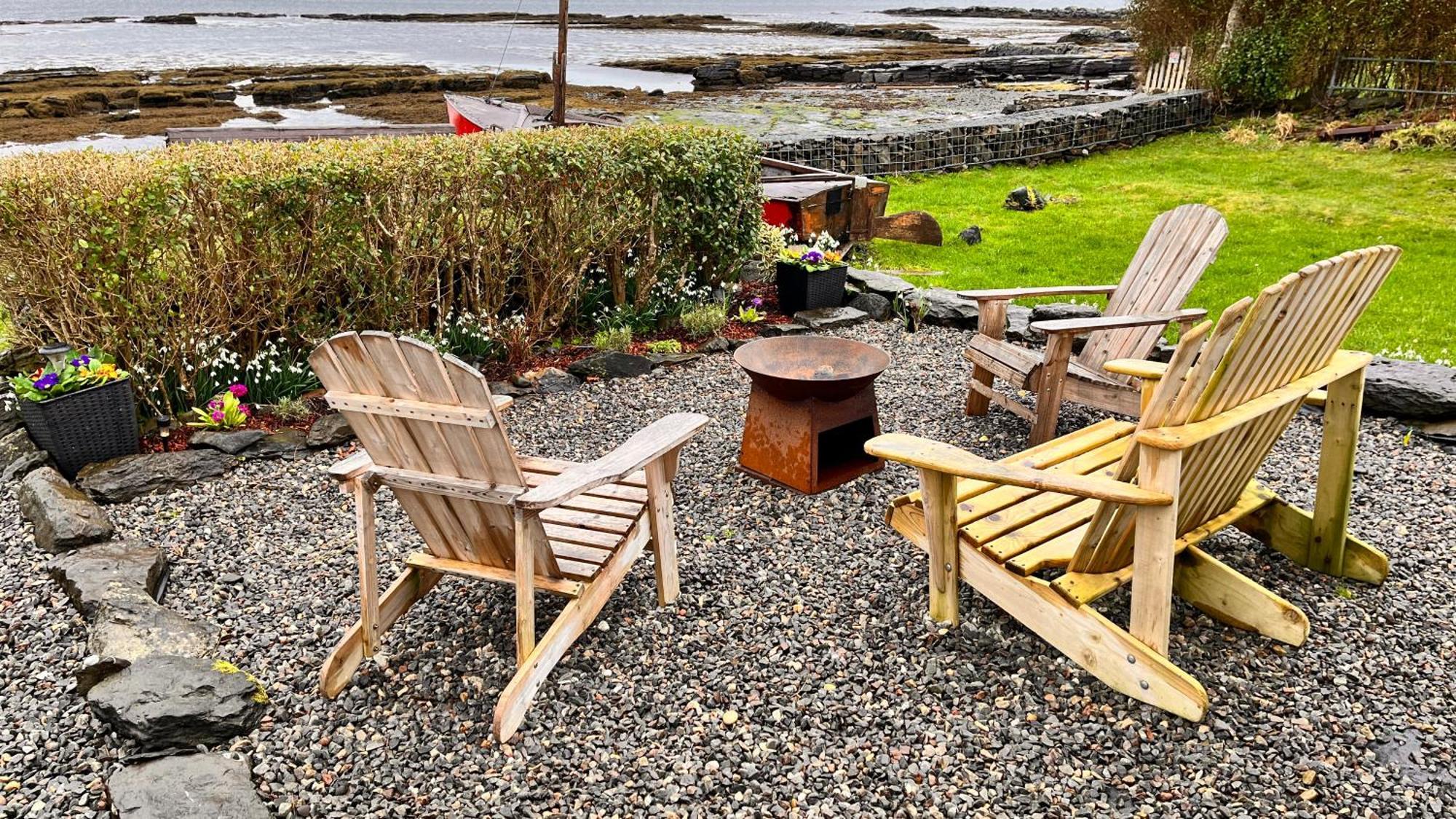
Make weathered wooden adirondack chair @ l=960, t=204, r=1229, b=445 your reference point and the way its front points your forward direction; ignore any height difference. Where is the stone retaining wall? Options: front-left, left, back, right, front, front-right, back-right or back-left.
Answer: back-right

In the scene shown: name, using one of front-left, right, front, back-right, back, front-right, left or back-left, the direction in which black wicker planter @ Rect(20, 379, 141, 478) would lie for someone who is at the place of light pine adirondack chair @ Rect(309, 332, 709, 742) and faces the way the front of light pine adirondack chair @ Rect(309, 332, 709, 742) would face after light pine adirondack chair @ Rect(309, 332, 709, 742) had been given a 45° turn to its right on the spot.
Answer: back-left

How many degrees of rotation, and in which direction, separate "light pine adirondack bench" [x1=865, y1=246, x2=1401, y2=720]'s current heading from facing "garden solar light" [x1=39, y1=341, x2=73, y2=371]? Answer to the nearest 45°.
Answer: approximately 45° to its left

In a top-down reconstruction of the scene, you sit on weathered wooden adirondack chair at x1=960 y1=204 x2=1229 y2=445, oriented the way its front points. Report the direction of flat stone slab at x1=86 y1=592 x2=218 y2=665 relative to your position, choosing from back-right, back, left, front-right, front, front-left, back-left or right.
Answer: front

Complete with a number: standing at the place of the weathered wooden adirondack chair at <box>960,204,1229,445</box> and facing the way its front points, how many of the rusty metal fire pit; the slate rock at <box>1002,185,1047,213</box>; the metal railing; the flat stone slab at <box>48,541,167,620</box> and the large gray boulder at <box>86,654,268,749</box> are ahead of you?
3

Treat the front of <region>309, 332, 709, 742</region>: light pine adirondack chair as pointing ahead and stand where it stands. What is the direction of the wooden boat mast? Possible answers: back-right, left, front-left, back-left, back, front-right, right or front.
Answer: front-left

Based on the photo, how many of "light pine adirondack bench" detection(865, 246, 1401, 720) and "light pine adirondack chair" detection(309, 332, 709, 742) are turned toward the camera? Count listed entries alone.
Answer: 0

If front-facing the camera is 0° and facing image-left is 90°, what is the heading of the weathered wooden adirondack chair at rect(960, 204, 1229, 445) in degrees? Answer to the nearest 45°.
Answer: approximately 45°

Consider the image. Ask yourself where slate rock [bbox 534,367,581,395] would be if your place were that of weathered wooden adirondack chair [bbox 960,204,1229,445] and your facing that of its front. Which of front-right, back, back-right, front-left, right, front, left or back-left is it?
front-right

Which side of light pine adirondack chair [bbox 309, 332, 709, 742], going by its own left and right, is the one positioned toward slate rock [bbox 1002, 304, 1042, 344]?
front

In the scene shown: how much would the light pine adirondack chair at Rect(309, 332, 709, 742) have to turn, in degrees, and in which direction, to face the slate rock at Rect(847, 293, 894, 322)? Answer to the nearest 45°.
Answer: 0° — it already faces it

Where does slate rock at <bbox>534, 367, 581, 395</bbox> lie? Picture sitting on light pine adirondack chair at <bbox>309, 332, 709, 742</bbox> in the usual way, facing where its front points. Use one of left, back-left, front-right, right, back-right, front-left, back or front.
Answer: front-left

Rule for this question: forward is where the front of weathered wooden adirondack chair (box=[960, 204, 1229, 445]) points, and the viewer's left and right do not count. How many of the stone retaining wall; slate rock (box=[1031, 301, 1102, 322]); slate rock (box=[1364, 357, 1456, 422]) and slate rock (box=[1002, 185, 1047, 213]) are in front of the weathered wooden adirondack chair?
0

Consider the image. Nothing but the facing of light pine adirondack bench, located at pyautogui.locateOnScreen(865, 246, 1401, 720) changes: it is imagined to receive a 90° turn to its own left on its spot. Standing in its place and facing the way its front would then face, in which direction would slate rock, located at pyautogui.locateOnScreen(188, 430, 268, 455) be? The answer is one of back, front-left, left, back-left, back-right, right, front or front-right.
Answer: front-right

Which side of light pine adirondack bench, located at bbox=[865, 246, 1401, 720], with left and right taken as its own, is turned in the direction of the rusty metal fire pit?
front

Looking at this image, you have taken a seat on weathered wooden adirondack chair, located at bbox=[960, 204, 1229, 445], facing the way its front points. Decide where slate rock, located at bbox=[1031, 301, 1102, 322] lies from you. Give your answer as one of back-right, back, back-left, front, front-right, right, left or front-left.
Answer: back-right

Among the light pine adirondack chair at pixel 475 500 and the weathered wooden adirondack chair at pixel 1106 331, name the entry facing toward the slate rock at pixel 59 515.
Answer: the weathered wooden adirondack chair

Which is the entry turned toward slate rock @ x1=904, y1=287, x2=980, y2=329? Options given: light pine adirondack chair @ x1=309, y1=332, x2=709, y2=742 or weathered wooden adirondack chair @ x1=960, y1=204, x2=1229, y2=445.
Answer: the light pine adirondack chair

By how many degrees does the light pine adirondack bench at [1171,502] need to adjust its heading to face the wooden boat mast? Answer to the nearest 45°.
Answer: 0° — it already faces it

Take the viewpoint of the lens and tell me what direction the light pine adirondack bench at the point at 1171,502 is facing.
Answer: facing away from the viewer and to the left of the viewer

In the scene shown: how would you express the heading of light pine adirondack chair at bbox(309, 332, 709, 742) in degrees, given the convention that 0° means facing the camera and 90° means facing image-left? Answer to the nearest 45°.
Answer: approximately 225°

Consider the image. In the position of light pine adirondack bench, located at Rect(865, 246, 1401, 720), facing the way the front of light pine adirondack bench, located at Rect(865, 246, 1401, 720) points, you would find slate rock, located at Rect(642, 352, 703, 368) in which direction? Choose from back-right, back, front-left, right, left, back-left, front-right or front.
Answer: front

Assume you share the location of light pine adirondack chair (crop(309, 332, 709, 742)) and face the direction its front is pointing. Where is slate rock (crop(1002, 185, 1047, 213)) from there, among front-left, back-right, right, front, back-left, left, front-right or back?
front

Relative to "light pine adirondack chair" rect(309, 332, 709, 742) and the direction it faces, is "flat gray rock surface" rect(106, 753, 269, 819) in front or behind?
behind

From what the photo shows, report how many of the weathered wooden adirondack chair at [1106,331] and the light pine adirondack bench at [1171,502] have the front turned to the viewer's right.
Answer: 0

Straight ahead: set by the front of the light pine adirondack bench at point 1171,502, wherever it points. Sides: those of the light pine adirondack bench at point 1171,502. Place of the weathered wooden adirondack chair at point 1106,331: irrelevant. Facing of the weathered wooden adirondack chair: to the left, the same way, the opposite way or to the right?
to the left
